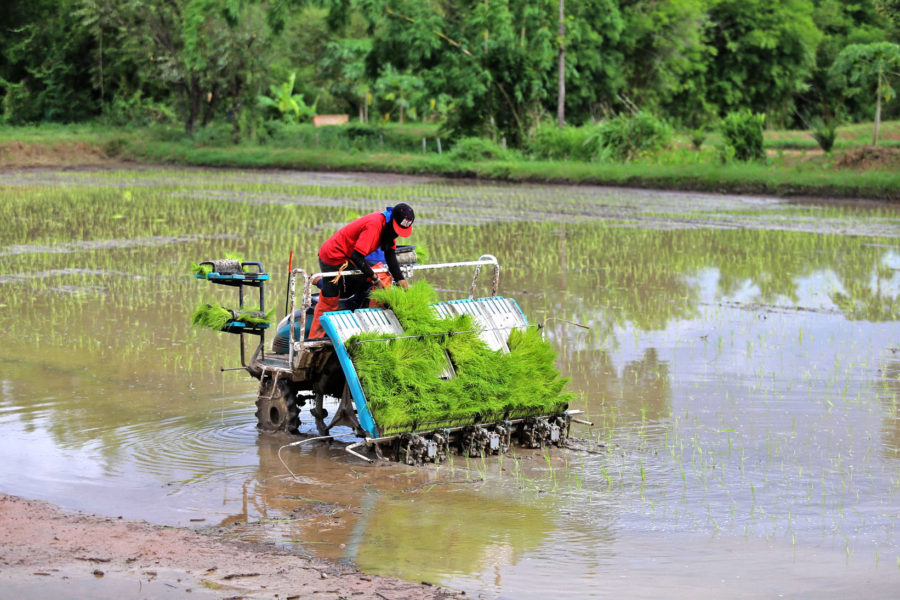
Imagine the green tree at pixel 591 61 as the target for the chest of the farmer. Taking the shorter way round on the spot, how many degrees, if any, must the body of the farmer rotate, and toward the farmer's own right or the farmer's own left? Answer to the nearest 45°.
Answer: approximately 135° to the farmer's own left

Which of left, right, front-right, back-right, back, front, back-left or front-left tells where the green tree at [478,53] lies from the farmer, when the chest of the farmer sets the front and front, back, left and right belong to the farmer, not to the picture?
back-left

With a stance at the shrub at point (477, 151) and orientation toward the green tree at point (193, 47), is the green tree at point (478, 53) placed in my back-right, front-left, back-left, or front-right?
front-right

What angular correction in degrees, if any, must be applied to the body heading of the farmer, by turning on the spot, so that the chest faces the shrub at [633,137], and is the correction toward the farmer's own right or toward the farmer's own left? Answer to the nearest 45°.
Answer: approximately 135° to the farmer's own left

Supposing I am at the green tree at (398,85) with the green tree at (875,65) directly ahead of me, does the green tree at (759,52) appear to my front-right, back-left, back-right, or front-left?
front-left

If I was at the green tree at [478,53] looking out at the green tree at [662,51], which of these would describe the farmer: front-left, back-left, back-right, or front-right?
back-right

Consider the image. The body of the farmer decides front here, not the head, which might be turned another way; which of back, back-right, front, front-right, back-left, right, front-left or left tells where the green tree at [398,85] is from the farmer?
back-left

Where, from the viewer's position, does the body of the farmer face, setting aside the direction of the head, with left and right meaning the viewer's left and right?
facing the viewer and to the right of the viewer
